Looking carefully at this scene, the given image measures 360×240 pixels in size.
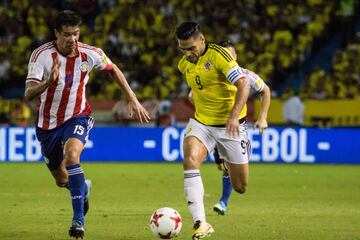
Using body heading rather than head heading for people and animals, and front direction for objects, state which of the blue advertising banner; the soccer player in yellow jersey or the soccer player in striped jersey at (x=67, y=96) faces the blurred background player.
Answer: the blue advertising banner

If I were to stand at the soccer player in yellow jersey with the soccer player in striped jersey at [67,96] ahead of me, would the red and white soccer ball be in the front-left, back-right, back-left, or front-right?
front-left

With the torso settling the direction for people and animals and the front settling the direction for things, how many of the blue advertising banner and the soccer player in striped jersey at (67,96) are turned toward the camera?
2

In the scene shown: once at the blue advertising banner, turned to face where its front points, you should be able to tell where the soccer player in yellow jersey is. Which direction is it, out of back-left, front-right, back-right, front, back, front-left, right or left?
front

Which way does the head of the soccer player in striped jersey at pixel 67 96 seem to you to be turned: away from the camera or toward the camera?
toward the camera

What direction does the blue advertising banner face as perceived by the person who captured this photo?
facing the viewer

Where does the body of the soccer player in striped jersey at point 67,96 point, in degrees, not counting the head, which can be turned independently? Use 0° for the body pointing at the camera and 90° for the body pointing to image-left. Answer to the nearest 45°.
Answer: approximately 0°

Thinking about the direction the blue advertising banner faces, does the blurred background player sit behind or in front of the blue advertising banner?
in front

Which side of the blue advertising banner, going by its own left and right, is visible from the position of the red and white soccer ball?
front

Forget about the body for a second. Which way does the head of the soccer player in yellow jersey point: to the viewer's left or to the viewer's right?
to the viewer's left

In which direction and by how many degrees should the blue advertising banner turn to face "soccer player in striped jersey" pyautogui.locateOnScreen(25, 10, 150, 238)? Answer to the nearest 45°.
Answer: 0° — it already faces them

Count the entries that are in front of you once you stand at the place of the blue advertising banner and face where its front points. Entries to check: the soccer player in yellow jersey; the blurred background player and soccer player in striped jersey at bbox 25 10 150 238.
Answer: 3
